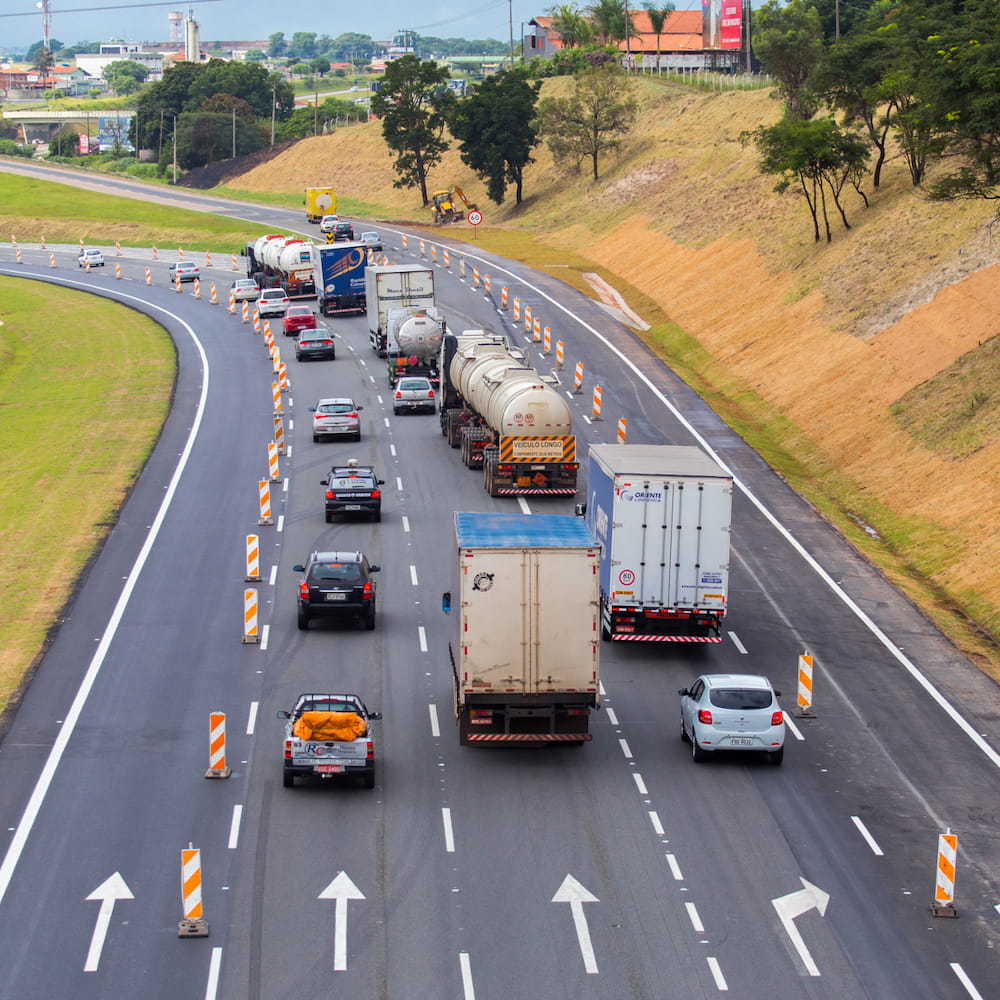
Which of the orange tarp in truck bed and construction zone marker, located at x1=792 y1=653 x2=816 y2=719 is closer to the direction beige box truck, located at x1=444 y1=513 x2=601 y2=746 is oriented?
the construction zone marker

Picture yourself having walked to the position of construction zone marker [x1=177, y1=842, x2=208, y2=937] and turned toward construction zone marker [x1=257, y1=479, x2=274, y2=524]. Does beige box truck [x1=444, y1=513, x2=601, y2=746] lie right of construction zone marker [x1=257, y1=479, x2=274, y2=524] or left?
right

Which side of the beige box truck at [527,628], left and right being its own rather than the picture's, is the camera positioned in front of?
back

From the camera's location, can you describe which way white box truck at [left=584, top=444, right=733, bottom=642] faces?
facing away from the viewer

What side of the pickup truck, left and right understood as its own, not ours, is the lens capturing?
back

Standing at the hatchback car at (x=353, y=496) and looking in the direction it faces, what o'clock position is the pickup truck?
The pickup truck is roughly at 6 o'clock from the hatchback car.

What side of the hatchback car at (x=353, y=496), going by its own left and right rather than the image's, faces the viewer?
back

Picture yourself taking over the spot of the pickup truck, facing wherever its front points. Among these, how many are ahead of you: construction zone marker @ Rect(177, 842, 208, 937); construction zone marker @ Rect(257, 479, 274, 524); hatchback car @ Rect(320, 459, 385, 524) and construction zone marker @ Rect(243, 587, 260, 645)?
3

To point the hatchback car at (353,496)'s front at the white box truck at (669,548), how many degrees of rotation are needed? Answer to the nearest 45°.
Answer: approximately 135° to its right

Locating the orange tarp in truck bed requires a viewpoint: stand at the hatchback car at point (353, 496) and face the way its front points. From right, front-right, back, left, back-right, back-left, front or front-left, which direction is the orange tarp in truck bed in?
back
